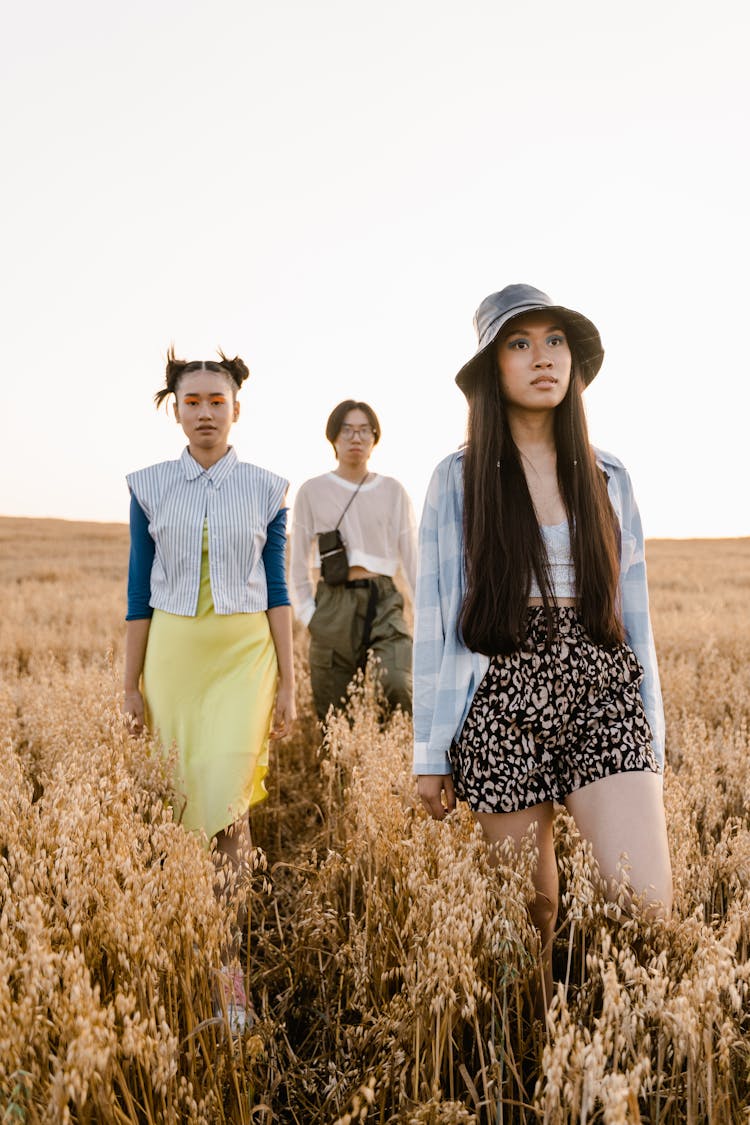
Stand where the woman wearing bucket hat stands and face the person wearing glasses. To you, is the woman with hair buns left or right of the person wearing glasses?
left

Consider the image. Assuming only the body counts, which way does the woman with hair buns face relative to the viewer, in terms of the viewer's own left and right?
facing the viewer

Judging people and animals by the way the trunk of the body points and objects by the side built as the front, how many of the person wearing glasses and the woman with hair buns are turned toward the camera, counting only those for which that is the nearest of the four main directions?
2

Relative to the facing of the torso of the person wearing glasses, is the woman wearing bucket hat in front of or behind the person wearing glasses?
in front

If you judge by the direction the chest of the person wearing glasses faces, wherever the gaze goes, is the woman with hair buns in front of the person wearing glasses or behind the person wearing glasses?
in front

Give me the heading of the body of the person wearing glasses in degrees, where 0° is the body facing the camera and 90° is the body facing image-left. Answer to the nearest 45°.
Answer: approximately 0°

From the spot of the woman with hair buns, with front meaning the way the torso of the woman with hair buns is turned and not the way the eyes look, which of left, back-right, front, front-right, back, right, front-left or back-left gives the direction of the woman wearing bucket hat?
front-left

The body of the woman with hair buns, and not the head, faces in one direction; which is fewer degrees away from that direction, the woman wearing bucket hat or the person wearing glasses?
the woman wearing bucket hat
